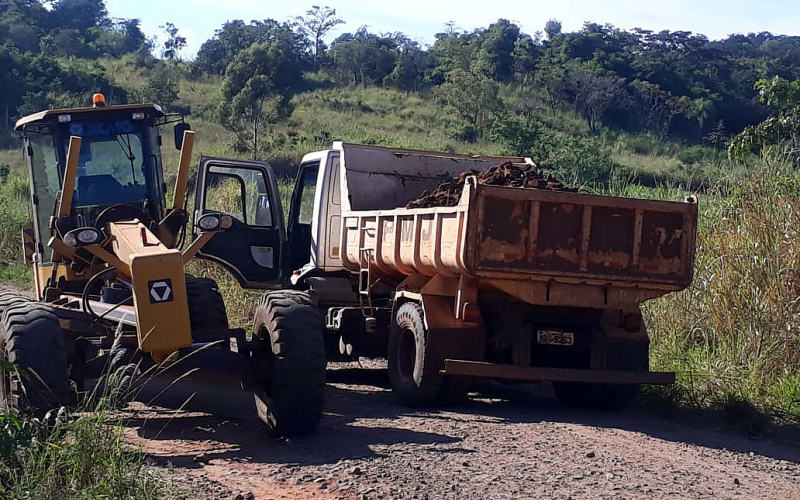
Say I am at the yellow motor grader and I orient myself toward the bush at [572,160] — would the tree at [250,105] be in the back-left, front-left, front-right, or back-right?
front-left

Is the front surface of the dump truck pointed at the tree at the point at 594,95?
no

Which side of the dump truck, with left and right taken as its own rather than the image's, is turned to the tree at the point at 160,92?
front

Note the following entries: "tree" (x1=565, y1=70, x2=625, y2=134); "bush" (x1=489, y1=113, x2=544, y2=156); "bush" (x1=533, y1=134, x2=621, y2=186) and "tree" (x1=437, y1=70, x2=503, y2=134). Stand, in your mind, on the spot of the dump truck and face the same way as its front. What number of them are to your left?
0

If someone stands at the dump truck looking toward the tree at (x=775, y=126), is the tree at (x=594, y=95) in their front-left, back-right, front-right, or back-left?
front-left

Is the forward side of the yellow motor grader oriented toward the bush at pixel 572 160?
no

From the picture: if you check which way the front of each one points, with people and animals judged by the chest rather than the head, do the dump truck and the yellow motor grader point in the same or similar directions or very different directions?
very different directions

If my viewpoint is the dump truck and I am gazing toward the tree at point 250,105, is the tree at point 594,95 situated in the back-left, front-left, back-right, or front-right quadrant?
front-right

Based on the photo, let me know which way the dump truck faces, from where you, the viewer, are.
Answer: facing away from the viewer and to the left of the viewer

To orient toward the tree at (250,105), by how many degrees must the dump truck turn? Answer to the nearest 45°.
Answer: approximately 45° to its right

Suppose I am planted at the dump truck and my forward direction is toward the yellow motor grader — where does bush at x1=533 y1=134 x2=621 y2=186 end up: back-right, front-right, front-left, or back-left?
back-right

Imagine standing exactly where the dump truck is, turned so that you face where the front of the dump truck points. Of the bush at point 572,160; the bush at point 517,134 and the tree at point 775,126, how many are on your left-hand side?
0
